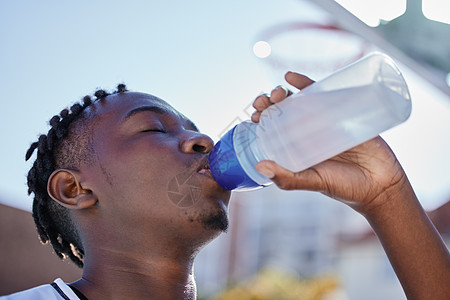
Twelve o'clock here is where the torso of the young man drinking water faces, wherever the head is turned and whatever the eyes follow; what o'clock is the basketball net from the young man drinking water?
The basketball net is roughly at 10 o'clock from the young man drinking water.

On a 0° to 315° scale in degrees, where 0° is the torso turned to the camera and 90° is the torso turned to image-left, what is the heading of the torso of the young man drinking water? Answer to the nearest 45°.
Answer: approximately 270°

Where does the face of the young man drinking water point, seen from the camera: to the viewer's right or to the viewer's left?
to the viewer's right
